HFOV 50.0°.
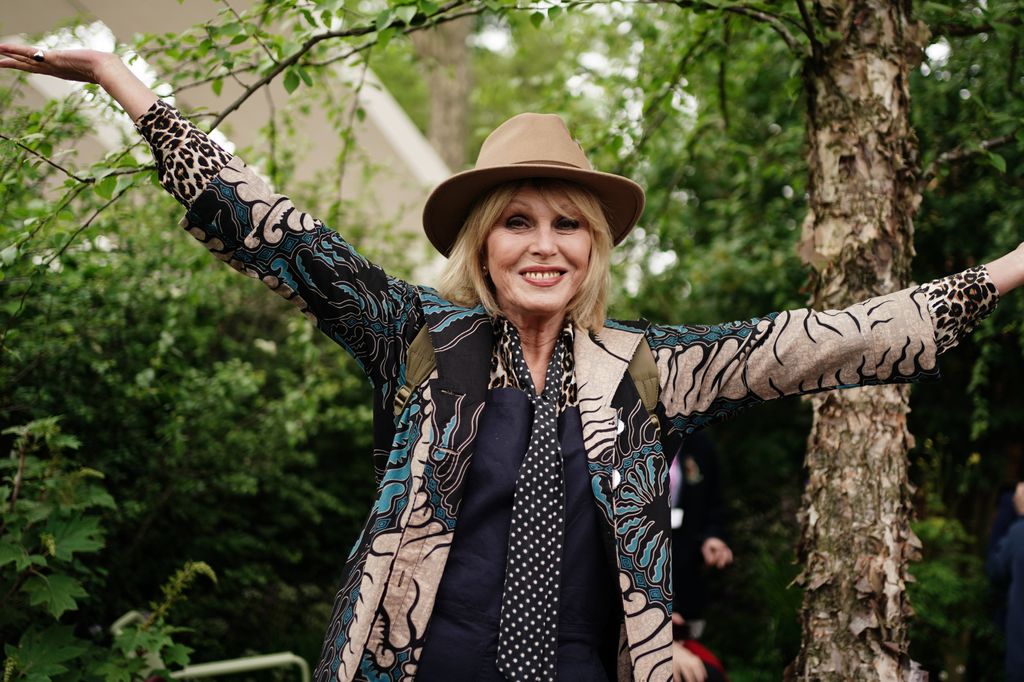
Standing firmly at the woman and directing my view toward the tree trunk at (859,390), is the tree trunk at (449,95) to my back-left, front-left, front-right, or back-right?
front-left

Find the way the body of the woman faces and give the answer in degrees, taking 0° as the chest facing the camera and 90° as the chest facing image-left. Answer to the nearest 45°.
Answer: approximately 0°

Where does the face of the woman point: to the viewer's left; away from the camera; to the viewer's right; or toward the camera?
toward the camera

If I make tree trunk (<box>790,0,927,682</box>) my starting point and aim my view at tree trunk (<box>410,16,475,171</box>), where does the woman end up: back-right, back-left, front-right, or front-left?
back-left

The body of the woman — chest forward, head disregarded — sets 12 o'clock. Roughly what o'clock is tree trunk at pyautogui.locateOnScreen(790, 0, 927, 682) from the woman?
The tree trunk is roughly at 8 o'clock from the woman.

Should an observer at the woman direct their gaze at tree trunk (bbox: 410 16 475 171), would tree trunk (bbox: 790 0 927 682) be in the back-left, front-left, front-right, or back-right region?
front-right

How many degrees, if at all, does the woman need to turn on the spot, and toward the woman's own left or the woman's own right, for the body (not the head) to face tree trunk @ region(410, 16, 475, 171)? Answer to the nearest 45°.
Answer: approximately 180°
